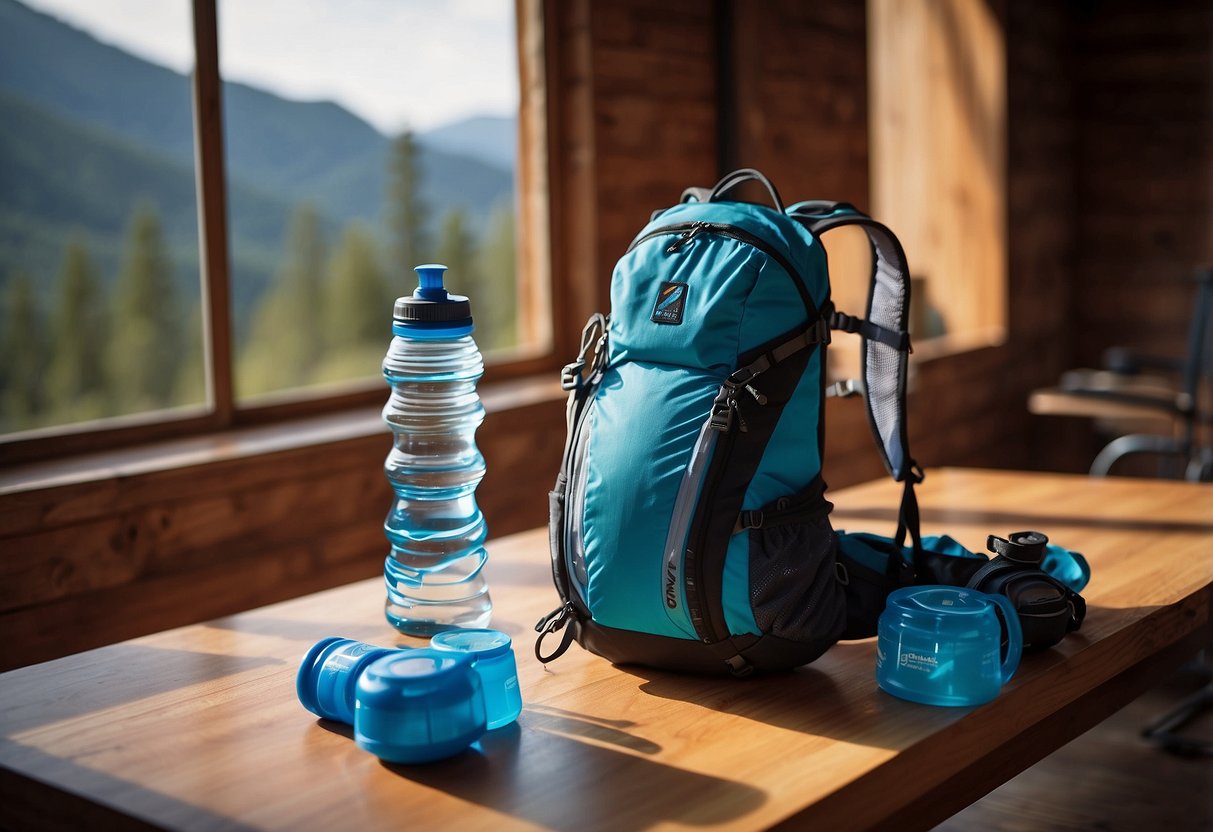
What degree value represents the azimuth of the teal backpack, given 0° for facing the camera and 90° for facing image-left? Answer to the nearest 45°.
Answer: approximately 45°

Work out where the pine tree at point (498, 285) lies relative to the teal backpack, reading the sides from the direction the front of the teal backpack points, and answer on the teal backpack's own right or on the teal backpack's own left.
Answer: on the teal backpack's own right

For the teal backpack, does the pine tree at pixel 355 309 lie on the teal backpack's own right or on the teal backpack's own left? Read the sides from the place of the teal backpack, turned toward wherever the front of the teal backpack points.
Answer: on the teal backpack's own right

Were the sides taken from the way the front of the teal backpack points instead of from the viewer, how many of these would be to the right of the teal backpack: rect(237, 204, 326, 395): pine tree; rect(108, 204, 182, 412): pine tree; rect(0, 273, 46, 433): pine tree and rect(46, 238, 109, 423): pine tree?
4

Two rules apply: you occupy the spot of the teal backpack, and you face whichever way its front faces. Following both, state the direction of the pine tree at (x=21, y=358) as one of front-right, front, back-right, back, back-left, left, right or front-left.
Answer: right

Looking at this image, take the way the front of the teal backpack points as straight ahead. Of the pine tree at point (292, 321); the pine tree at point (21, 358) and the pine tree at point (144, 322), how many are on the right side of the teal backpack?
3

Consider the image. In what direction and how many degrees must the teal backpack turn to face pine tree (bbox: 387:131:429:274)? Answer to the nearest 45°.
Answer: approximately 90° to its right

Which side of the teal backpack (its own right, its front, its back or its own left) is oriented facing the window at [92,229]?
right
